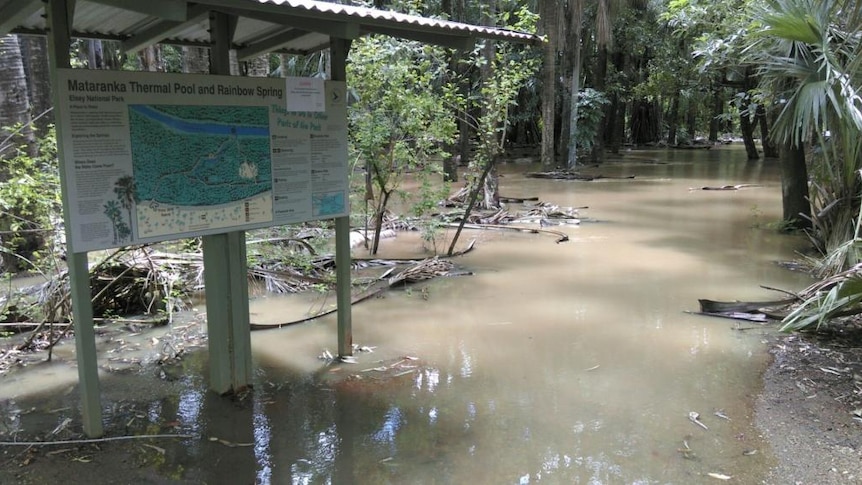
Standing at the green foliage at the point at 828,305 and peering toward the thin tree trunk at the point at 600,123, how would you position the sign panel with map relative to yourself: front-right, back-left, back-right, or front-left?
back-left

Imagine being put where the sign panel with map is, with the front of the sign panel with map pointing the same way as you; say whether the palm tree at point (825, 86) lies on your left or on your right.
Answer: on your left

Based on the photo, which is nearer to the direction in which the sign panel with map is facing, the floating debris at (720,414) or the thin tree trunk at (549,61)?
the floating debris

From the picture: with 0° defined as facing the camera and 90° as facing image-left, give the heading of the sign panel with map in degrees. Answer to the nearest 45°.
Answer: approximately 315°

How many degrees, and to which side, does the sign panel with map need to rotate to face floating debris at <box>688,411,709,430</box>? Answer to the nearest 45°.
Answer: approximately 45° to its left

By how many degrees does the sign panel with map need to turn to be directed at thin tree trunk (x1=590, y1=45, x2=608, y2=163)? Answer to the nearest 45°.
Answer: approximately 90° to its left

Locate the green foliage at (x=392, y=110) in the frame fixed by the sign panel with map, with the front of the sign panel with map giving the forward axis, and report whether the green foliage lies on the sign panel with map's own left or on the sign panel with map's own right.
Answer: on the sign panel with map's own left
